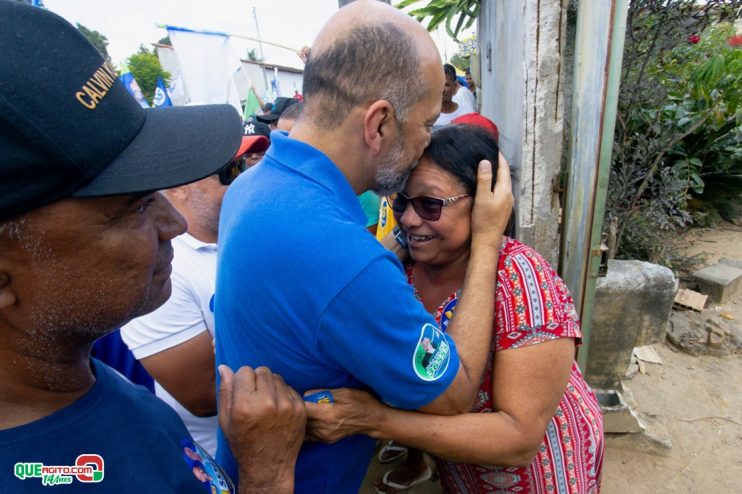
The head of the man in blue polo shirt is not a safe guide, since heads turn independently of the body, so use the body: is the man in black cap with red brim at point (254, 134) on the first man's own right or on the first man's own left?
on the first man's own left

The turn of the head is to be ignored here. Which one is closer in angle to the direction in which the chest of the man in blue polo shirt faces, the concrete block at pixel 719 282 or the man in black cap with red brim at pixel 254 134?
the concrete block

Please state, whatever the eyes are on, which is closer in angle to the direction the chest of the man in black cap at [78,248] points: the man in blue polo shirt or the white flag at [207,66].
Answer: the man in blue polo shirt

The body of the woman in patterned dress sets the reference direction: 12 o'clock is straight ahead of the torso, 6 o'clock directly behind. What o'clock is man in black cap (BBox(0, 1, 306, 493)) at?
The man in black cap is roughly at 12 o'clock from the woman in patterned dress.

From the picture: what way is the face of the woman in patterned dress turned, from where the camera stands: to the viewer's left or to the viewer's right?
to the viewer's left

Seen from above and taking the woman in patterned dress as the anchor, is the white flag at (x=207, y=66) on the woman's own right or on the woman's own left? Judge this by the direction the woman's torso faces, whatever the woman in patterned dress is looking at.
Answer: on the woman's own right

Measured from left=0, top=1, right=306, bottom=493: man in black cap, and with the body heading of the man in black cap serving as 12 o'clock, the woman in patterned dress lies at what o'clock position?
The woman in patterned dress is roughly at 10 o'clock from the man in black cap.

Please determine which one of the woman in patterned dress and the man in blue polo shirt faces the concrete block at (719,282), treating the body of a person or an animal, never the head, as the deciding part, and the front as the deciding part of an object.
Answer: the man in blue polo shirt

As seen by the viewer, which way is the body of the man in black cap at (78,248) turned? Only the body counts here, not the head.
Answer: to the viewer's right

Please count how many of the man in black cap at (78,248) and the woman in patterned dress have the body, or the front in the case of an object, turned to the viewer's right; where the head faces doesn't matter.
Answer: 1

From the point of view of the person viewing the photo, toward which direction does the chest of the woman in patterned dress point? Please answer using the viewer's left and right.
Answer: facing the viewer and to the left of the viewer

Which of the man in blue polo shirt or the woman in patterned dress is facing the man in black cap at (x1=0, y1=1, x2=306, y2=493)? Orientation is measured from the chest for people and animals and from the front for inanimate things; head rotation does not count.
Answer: the woman in patterned dress

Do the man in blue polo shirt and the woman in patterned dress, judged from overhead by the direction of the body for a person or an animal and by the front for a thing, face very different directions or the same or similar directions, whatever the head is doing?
very different directions

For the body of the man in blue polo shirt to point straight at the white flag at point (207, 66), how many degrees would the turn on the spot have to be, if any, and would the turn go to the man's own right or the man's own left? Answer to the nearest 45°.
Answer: approximately 45° to the man's own left

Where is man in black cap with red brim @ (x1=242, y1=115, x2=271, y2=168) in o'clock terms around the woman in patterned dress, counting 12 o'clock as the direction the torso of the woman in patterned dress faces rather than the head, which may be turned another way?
The man in black cap with red brim is roughly at 3 o'clock from the woman in patterned dress.
